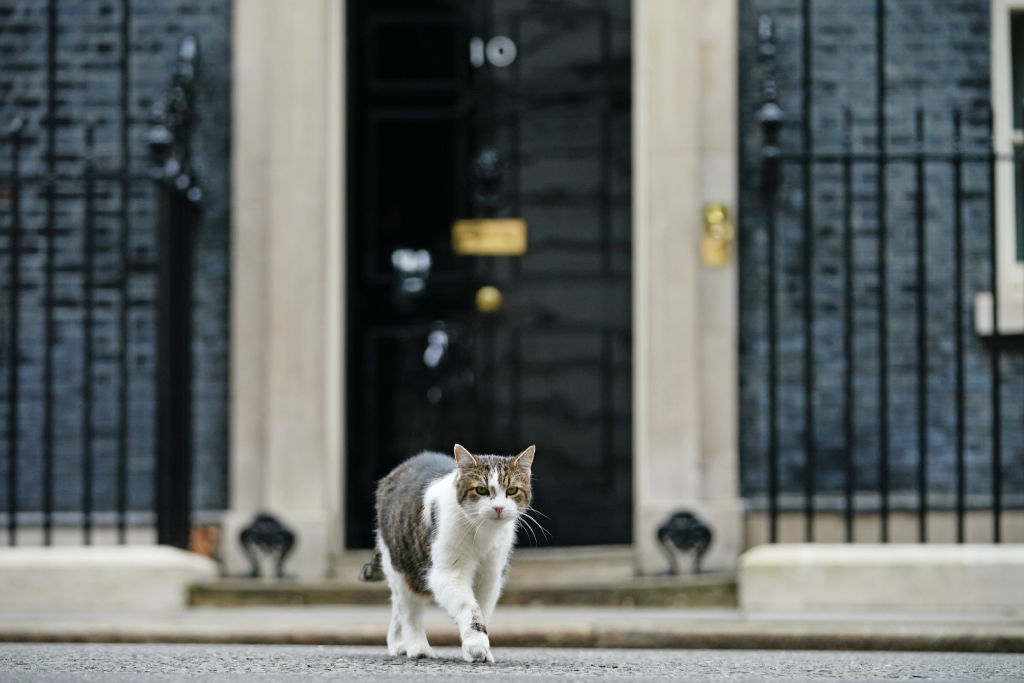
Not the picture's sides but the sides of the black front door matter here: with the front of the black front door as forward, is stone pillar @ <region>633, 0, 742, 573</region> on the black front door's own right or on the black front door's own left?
on the black front door's own left

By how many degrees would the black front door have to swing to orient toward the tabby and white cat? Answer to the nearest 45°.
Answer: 0° — it already faces it

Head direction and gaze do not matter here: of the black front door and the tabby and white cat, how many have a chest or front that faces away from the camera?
0

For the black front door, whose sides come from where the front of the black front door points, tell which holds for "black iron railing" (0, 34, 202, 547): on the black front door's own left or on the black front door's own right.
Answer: on the black front door's own right

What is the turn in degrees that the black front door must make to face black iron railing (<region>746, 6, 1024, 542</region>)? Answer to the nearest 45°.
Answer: approximately 90° to its left

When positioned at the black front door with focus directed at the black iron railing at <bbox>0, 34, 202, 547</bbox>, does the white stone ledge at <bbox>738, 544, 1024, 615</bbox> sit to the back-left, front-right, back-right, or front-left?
back-left

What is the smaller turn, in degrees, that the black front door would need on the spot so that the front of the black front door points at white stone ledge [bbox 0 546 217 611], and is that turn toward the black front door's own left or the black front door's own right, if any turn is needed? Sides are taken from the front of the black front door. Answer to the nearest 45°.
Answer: approximately 45° to the black front door's own right

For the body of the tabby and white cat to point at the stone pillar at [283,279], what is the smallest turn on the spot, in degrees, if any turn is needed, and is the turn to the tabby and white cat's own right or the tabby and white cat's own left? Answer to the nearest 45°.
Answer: approximately 135° to the tabby and white cat's own left

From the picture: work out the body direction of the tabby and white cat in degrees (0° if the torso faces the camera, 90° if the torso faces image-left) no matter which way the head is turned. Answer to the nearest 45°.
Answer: approximately 315°
